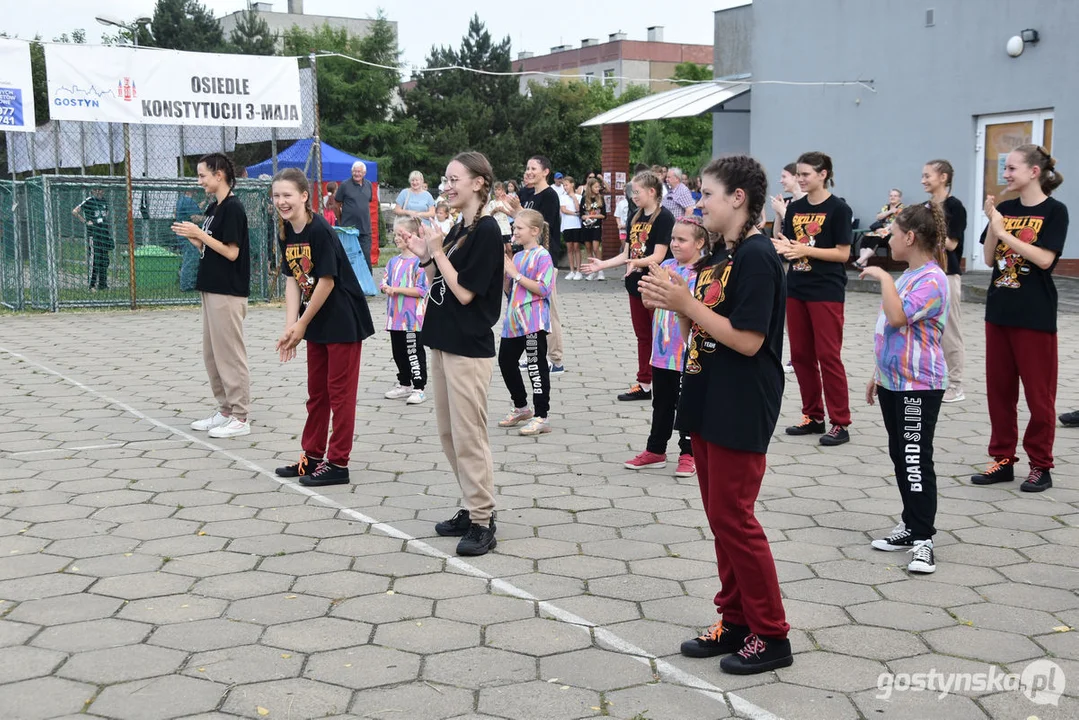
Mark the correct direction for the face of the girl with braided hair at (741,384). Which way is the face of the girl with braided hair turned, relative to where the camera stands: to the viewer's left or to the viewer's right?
to the viewer's left

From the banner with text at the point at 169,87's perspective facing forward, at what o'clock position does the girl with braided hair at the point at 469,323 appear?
The girl with braided hair is roughly at 12 o'clock from the banner with text.

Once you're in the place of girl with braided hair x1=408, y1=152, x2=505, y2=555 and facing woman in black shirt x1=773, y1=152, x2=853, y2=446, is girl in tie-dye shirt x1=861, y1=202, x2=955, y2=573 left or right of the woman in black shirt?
right

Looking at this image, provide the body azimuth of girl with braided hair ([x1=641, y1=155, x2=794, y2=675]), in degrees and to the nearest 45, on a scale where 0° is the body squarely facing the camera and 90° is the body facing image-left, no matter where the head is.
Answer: approximately 90°

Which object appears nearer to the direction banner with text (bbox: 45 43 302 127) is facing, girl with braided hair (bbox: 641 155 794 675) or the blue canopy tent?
the girl with braided hair

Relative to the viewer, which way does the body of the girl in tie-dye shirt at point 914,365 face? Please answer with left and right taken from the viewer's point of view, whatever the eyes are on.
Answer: facing to the left of the viewer

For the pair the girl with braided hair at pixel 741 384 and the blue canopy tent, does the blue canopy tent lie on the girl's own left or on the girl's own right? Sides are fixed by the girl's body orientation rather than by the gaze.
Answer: on the girl's own right

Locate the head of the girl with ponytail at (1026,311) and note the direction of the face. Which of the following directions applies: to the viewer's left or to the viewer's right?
to the viewer's left
